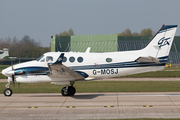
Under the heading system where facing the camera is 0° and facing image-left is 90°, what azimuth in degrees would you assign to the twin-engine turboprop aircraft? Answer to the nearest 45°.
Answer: approximately 90°
